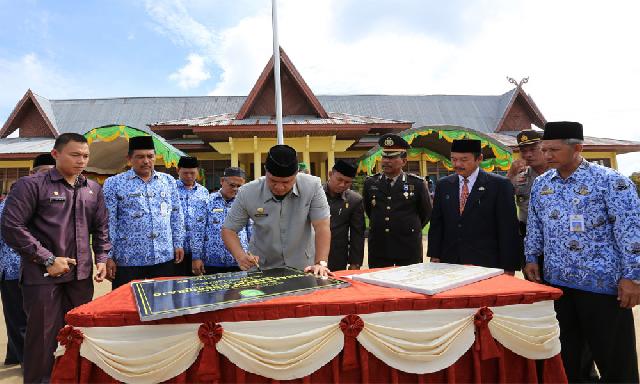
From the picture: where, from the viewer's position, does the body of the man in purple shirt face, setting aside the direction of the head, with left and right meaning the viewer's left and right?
facing the viewer and to the right of the viewer

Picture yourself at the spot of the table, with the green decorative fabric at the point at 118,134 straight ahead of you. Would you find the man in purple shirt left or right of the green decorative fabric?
left

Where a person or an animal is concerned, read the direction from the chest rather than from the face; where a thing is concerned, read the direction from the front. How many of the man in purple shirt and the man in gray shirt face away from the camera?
0

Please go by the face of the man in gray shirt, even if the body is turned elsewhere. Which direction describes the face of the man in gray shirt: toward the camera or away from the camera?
toward the camera

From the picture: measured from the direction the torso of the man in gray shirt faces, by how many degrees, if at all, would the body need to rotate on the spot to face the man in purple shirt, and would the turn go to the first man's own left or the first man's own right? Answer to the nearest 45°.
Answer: approximately 90° to the first man's own right

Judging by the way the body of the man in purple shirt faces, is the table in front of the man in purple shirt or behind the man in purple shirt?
in front

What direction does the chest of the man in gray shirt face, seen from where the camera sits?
toward the camera

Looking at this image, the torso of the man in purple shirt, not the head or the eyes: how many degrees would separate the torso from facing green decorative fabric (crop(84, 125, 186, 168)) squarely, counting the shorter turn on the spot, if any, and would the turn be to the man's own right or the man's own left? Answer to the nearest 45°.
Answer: approximately 135° to the man's own left

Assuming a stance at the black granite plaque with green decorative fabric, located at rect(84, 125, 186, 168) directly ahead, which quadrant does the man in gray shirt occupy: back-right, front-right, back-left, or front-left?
front-right

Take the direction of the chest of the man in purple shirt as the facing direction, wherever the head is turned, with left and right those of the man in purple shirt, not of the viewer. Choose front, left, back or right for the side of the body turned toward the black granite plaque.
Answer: front

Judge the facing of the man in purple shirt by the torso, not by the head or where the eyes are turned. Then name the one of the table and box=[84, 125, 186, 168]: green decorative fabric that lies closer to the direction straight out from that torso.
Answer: the table
